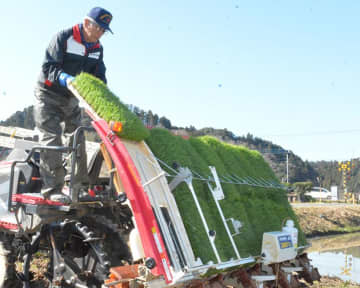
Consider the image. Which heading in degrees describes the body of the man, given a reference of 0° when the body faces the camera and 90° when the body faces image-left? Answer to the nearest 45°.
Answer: approximately 315°
